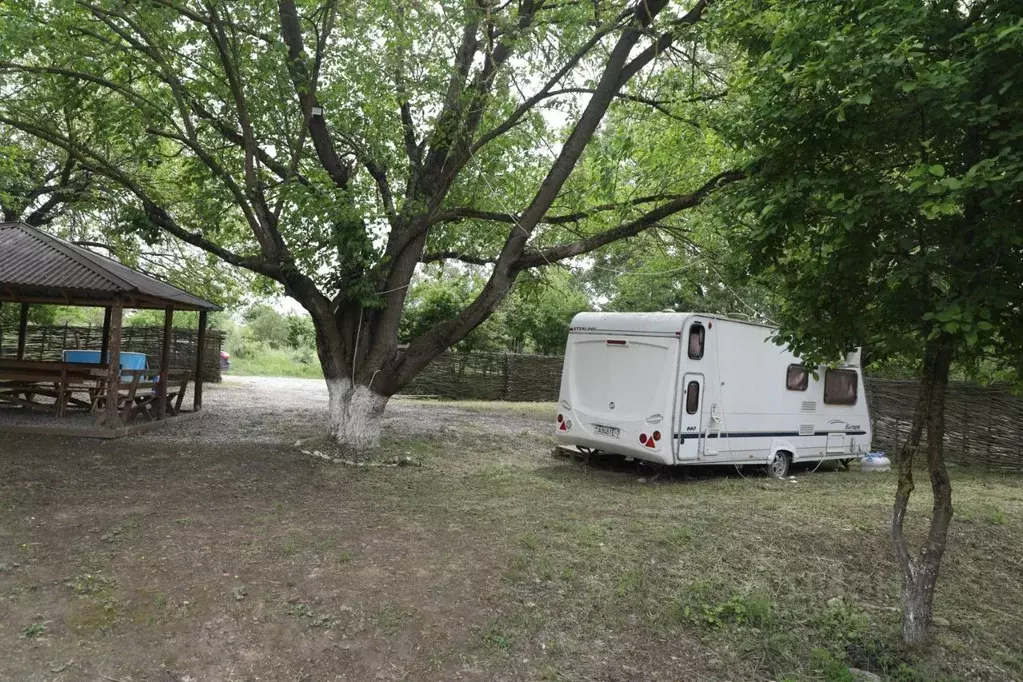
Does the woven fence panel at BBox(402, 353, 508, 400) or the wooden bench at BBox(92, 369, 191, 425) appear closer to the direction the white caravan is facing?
the woven fence panel

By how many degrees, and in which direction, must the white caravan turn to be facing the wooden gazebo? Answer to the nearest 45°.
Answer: approximately 135° to its left

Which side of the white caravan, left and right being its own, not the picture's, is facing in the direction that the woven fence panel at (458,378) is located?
left

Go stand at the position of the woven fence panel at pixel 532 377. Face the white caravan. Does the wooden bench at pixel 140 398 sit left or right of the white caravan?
right

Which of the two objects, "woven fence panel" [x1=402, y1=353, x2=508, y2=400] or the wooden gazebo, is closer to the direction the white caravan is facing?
the woven fence panel

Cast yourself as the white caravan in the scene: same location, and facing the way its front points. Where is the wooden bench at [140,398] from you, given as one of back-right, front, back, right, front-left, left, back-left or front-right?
back-left

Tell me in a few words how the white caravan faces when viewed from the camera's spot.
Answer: facing away from the viewer and to the right of the viewer
